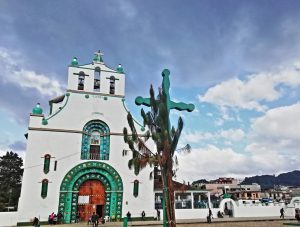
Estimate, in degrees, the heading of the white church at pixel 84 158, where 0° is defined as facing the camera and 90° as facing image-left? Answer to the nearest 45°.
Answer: approximately 0°

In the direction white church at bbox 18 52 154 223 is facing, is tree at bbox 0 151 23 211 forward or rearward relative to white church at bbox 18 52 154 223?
rearward

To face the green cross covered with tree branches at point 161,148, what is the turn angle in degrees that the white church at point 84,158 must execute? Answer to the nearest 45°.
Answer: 0° — it already faces it

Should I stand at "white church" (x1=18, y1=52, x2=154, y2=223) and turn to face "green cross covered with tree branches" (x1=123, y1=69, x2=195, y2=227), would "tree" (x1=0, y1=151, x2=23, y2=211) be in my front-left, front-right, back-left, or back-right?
back-right
